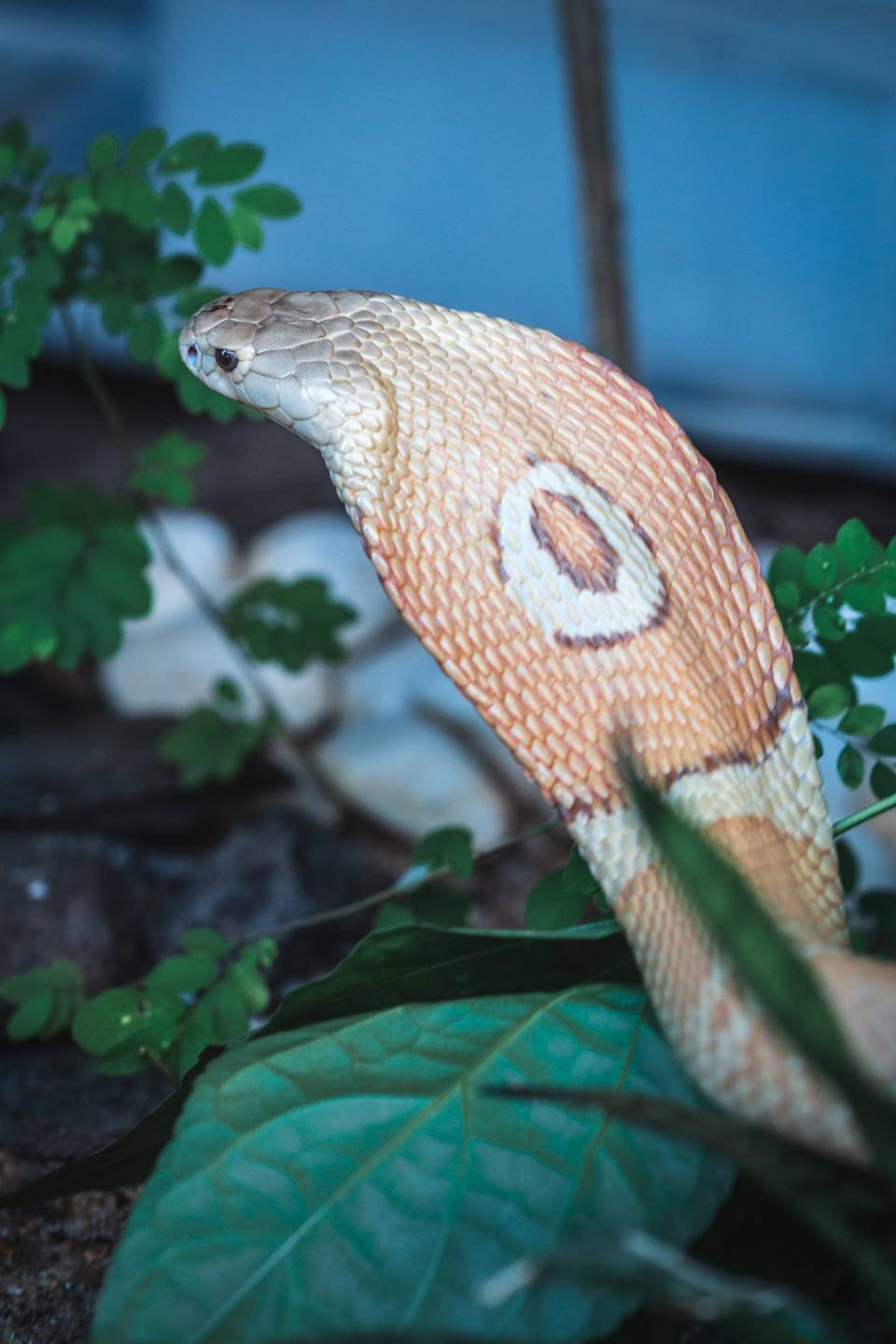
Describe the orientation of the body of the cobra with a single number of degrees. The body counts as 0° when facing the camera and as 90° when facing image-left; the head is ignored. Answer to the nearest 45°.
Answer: approximately 90°
